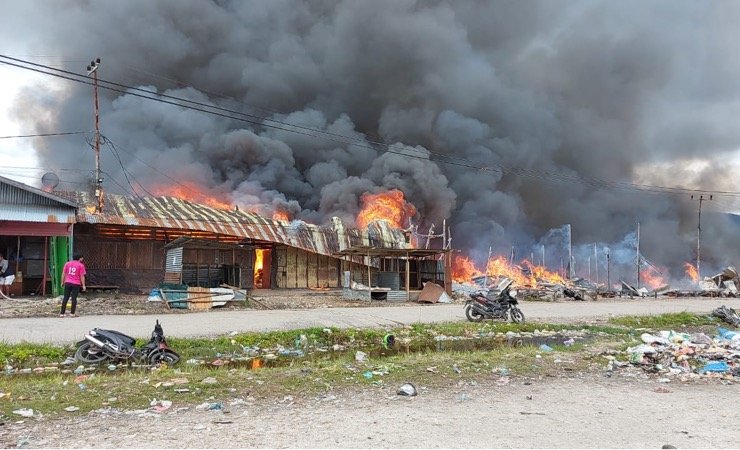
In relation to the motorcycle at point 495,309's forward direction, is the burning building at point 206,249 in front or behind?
behind

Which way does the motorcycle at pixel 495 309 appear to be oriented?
to the viewer's right

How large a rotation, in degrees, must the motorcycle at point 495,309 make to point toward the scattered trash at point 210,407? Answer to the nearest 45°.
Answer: approximately 90° to its right

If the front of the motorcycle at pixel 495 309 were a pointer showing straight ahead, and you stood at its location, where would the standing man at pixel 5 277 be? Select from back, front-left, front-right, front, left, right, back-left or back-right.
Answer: back

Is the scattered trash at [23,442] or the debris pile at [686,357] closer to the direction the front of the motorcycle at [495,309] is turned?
the debris pile

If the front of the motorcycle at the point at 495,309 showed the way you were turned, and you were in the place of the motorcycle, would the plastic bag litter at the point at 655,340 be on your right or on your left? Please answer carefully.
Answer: on your right

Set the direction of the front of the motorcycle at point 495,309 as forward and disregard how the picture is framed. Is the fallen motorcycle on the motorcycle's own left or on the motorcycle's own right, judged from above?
on the motorcycle's own right
